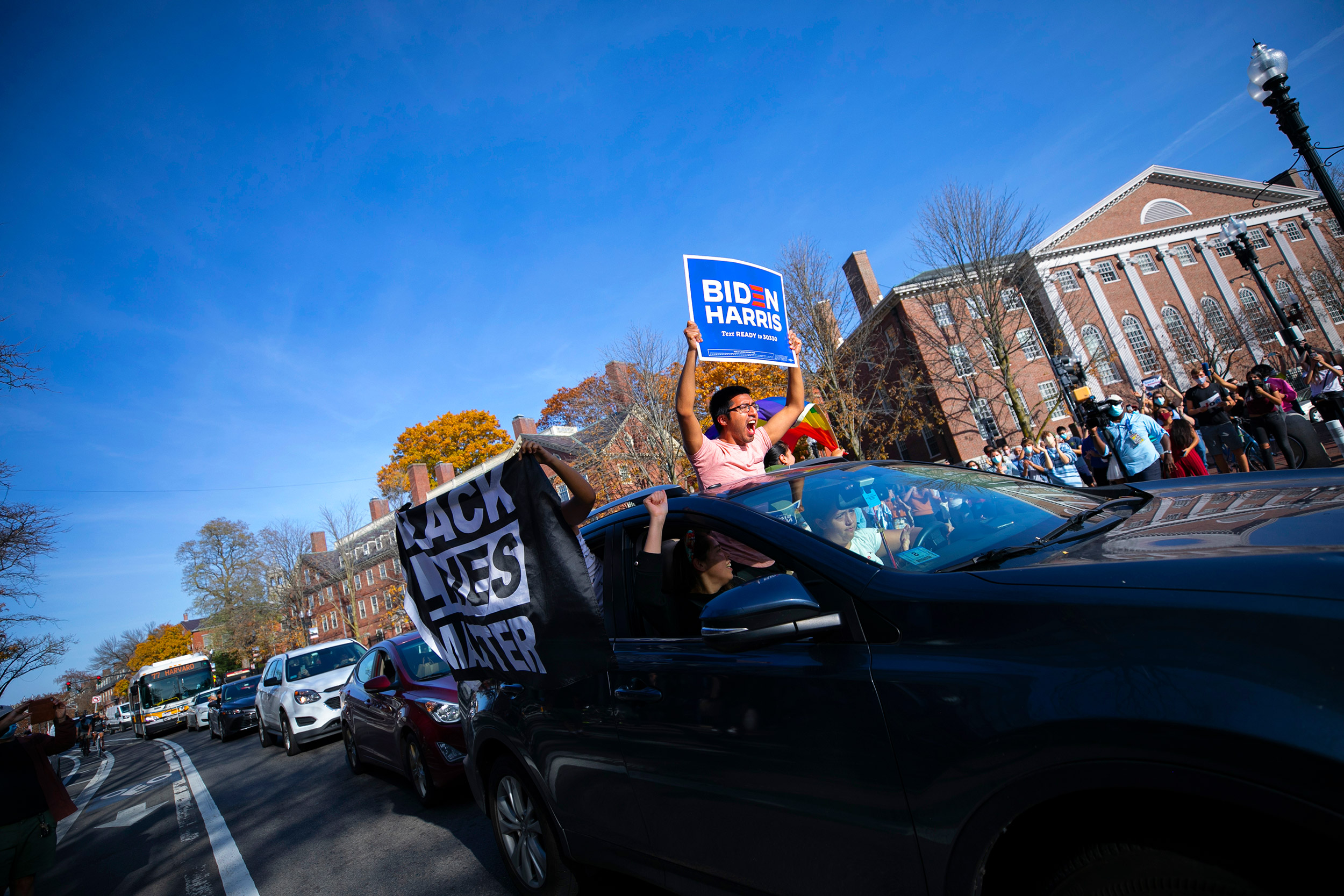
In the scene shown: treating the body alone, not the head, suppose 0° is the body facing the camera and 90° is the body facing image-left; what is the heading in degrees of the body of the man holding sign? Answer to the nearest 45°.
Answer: approximately 315°

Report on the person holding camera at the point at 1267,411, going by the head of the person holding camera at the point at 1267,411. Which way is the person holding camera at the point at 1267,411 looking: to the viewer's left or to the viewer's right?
to the viewer's left

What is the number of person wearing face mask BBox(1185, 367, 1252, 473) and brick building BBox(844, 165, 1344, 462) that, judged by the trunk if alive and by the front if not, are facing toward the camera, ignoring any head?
2

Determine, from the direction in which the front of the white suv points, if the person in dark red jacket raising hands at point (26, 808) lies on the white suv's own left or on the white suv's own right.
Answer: on the white suv's own right

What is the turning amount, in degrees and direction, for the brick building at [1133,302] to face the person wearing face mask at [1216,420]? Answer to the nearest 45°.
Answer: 0° — it already faces them
